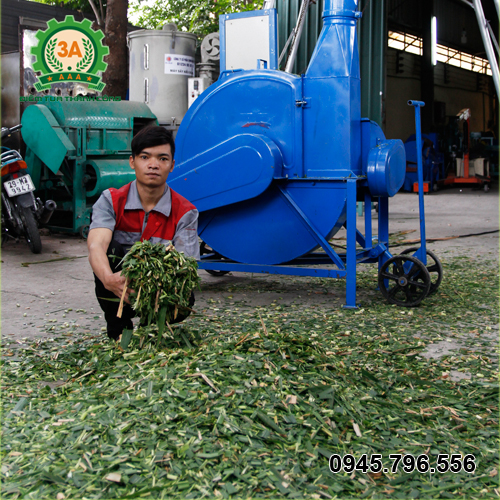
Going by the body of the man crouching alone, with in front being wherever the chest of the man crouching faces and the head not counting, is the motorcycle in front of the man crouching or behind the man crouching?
behind

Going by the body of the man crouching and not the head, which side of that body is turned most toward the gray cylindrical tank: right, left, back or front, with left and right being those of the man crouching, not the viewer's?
back

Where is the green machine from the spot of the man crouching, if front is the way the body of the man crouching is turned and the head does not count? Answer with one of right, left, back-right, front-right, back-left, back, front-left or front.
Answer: back

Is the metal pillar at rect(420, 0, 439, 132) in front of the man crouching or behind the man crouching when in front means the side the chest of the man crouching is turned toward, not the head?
behind

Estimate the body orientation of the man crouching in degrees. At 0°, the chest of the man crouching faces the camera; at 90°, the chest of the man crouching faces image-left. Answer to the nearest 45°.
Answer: approximately 0°
